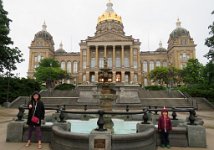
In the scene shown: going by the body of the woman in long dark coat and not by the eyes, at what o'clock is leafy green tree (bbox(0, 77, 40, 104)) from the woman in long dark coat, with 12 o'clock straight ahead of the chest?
The leafy green tree is roughly at 6 o'clock from the woman in long dark coat.

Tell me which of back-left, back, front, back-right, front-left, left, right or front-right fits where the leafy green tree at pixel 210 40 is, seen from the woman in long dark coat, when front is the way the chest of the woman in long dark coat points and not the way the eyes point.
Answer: back-left

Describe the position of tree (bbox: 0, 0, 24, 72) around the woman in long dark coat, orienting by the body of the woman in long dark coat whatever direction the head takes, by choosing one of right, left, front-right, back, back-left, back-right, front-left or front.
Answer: back

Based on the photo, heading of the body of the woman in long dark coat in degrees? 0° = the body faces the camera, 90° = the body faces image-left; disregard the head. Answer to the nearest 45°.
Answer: approximately 0°
